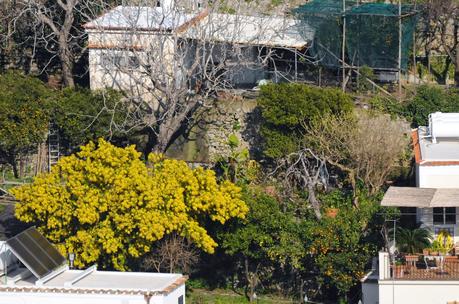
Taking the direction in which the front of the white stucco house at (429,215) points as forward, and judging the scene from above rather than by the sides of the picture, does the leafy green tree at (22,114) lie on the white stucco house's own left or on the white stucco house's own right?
on the white stucco house's own right

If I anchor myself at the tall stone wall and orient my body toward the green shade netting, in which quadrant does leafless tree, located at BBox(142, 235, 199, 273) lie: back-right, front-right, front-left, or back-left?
back-right

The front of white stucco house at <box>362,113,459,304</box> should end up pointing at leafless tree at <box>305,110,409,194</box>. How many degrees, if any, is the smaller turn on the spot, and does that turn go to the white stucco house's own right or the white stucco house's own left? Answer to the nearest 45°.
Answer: approximately 135° to the white stucco house's own right

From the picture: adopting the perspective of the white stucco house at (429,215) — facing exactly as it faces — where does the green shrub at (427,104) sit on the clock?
The green shrub is roughly at 6 o'clock from the white stucco house.

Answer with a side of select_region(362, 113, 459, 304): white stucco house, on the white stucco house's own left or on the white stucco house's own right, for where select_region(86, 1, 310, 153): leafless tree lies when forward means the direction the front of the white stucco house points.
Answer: on the white stucco house's own right

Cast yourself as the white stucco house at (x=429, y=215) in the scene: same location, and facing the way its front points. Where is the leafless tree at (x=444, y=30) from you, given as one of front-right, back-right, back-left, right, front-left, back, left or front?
back

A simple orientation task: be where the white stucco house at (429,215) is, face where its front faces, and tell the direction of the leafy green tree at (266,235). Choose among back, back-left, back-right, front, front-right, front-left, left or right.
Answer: right

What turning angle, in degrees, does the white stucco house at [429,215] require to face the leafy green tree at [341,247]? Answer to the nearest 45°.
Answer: approximately 90° to its right

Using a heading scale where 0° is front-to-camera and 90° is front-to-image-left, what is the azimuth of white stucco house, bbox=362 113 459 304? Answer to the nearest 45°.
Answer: approximately 0°
